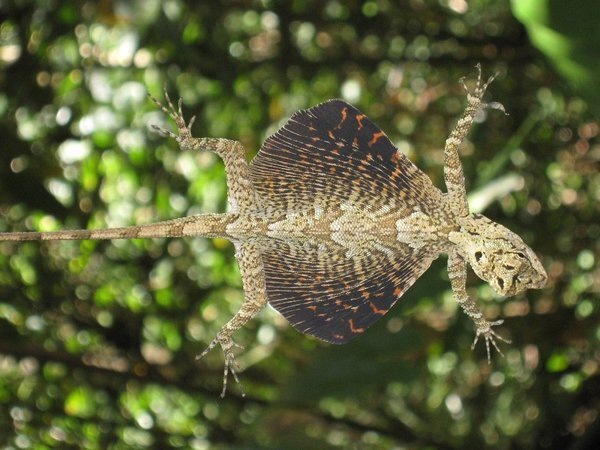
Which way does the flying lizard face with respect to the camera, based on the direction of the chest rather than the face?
to the viewer's right
